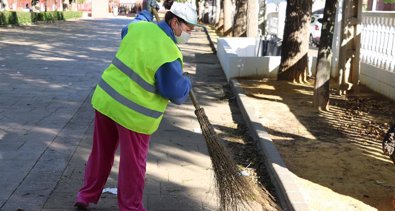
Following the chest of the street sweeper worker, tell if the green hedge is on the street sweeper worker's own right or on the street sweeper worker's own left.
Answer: on the street sweeper worker's own left

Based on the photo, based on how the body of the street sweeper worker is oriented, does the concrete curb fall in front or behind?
in front

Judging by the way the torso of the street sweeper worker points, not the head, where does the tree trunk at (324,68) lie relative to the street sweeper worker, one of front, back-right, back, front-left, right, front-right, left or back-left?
front

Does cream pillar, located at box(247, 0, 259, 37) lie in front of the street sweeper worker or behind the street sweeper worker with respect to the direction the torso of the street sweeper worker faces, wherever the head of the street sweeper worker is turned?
in front

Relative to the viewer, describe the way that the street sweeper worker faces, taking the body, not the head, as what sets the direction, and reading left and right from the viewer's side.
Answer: facing away from the viewer and to the right of the viewer

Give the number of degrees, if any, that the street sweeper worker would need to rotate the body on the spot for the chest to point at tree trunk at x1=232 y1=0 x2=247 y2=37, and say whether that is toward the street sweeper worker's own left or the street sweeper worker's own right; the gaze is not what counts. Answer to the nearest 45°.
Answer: approximately 45° to the street sweeper worker's own left

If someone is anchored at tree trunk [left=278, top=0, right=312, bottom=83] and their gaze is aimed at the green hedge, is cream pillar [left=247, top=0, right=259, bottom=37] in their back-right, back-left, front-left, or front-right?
front-right
